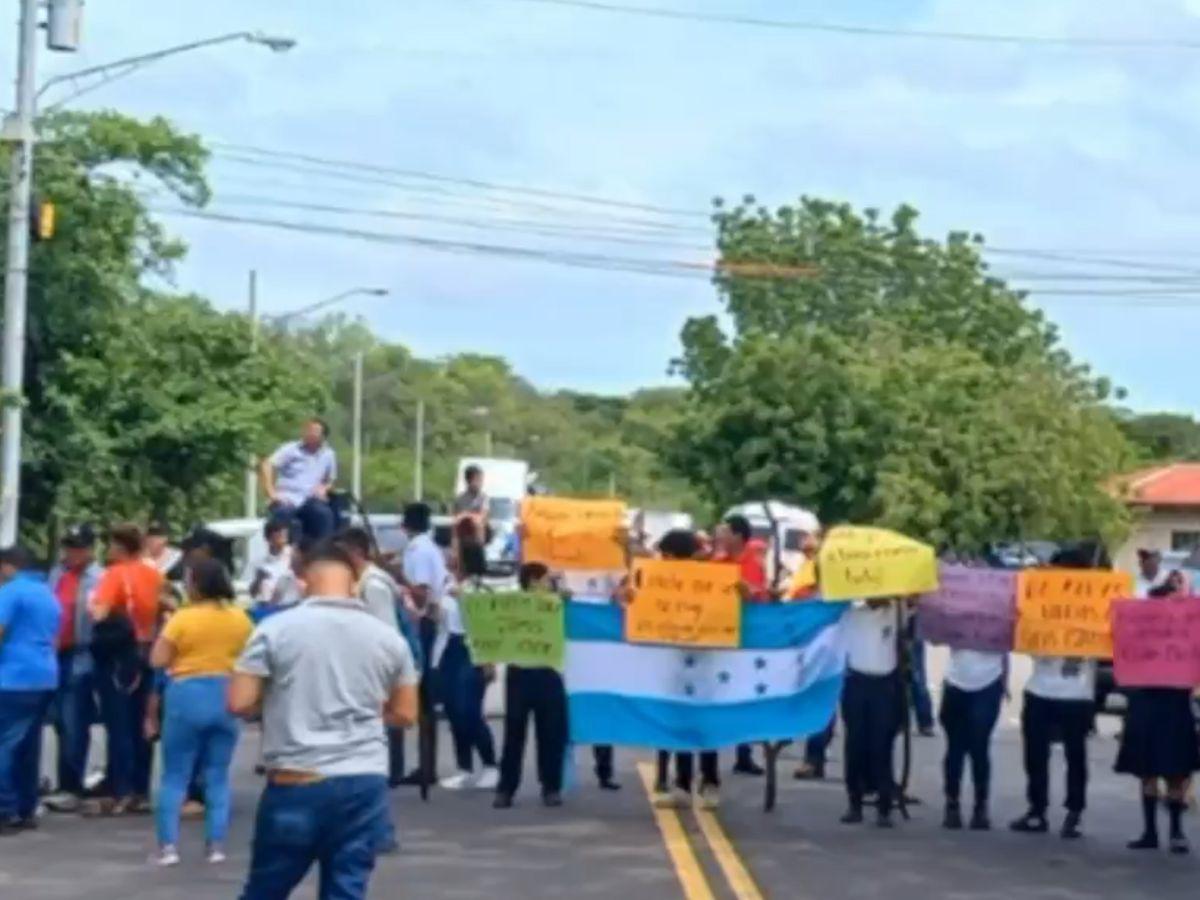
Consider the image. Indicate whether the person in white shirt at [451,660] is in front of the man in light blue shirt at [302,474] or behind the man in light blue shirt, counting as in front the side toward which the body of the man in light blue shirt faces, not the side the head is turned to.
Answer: in front

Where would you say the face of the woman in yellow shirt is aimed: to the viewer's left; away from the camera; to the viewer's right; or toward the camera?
away from the camera

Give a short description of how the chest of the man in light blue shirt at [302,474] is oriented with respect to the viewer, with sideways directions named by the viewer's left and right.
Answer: facing the viewer and to the right of the viewer

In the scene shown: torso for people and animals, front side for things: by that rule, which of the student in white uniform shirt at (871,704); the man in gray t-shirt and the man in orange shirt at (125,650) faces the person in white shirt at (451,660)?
the man in gray t-shirt

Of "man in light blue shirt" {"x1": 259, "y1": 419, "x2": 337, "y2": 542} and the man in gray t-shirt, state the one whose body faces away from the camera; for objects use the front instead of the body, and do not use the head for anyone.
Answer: the man in gray t-shirt

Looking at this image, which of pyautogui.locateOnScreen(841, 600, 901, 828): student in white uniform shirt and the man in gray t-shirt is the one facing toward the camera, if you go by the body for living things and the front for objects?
the student in white uniform shirt

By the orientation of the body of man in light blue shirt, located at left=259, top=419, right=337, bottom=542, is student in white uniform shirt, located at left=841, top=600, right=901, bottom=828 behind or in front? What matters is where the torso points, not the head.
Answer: in front

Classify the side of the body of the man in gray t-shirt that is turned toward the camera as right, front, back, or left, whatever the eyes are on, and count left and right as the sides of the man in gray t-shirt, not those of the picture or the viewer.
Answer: back

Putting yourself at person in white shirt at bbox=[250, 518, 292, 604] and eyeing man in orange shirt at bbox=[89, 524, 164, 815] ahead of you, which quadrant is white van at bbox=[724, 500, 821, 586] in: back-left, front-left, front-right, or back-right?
back-left

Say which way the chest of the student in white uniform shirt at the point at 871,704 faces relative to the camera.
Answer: toward the camera

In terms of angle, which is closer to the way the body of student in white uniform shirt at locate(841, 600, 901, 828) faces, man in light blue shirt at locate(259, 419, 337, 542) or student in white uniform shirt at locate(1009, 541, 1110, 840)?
the student in white uniform shirt

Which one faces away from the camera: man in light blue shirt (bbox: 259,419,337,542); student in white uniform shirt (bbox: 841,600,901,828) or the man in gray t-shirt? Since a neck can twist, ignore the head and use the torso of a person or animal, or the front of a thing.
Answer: the man in gray t-shirt

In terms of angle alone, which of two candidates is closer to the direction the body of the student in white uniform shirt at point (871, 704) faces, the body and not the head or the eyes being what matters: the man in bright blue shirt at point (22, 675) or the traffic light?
the man in bright blue shirt

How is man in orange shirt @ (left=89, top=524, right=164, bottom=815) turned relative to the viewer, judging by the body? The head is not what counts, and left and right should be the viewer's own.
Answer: facing away from the viewer and to the left of the viewer

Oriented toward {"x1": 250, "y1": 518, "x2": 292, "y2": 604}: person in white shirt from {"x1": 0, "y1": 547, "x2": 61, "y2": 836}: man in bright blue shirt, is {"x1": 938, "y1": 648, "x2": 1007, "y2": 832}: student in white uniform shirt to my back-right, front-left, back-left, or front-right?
front-right
